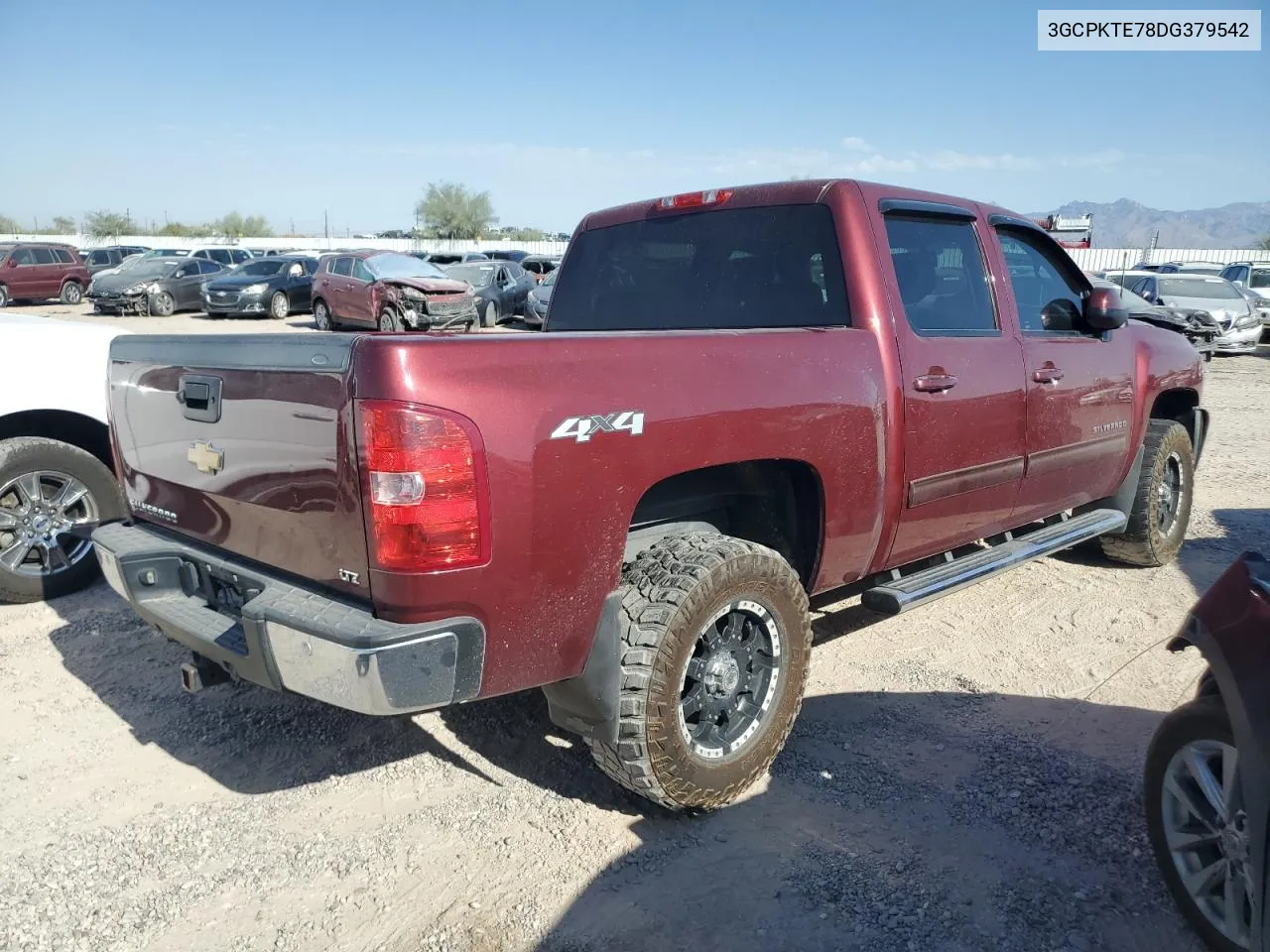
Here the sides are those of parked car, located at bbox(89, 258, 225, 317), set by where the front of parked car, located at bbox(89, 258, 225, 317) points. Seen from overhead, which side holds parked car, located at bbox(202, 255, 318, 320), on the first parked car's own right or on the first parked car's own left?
on the first parked car's own left

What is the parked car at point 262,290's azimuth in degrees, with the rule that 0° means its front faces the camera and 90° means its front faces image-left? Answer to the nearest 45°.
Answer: approximately 45°

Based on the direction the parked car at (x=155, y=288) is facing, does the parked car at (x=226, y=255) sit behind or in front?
behind

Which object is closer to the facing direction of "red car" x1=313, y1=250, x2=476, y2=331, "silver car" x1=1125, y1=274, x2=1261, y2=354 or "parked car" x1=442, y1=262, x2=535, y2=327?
the silver car

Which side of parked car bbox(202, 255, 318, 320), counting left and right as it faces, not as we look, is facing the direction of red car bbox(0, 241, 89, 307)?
right

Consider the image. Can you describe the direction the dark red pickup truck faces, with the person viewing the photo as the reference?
facing away from the viewer and to the right of the viewer

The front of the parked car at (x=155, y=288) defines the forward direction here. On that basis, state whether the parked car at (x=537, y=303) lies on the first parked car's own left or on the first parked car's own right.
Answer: on the first parked car's own left

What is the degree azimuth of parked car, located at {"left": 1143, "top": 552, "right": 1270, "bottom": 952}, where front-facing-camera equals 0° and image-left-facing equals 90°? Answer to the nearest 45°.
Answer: approximately 45°

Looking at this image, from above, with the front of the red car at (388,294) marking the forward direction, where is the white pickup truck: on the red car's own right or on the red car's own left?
on the red car's own right
